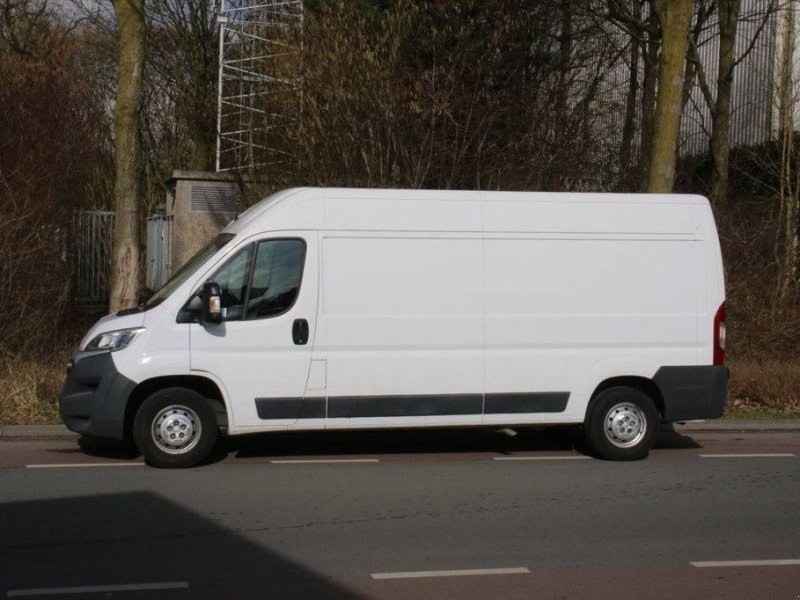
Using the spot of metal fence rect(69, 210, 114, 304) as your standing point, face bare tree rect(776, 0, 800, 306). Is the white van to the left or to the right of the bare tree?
right

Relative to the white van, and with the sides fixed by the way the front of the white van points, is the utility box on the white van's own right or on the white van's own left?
on the white van's own right

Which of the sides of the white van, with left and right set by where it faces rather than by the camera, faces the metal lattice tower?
right

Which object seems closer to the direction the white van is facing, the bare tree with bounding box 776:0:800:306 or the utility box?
the utility box

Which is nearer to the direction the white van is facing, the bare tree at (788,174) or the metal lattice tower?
the metal lattice tower

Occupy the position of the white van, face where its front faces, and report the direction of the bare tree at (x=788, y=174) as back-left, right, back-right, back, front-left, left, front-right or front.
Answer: back-right

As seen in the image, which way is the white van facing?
to the viewer's left

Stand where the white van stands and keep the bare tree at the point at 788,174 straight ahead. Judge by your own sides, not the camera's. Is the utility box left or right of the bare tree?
left

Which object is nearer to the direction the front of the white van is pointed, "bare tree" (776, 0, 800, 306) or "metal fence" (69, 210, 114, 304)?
the metal fence
